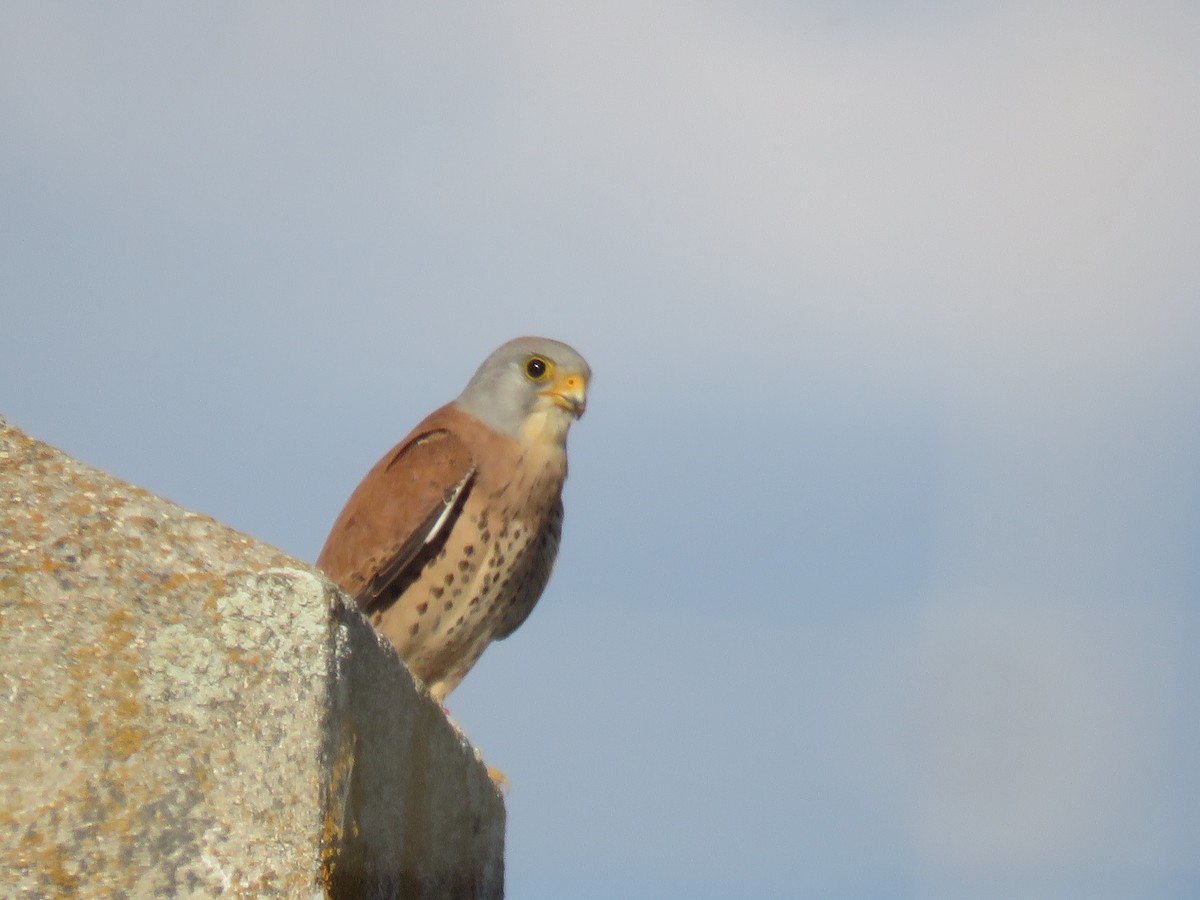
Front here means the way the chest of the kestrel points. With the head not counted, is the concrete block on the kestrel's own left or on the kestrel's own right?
on the kestrel's own right

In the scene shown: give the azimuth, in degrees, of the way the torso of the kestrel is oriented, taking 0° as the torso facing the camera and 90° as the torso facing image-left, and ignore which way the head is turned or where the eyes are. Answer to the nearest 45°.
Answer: approximately 315°
